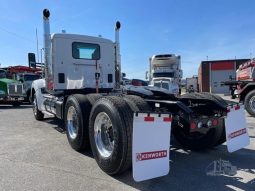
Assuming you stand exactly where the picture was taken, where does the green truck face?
facing the viewer and to the right of the viewer

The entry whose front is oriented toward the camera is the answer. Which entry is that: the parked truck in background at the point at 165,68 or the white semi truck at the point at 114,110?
the parked truck in background

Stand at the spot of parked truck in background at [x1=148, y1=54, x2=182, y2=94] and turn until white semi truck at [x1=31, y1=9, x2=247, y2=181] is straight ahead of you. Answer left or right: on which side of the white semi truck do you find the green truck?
right

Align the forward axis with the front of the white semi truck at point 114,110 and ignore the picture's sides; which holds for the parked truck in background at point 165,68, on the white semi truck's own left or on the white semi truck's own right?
on the white semi truck's own right

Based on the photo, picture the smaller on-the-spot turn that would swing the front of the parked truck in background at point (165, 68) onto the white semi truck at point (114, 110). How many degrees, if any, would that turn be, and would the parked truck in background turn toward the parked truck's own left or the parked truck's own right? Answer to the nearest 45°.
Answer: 0° — it already faces it

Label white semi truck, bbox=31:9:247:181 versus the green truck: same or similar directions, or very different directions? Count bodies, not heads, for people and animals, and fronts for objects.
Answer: very different directions

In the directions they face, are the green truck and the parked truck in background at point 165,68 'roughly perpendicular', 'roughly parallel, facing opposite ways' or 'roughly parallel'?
roughly perpendicular

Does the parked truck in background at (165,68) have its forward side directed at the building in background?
no

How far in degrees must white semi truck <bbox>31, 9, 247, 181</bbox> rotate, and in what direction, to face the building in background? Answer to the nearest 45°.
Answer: approximately 45° to its right

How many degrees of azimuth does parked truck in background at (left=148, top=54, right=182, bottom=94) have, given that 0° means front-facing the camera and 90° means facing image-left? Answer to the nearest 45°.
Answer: approximately 0°

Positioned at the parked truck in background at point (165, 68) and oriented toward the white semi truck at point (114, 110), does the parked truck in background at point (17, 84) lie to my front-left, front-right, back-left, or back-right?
front-right

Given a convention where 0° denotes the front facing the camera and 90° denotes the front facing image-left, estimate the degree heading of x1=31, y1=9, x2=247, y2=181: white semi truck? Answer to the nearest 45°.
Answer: approximately 135°

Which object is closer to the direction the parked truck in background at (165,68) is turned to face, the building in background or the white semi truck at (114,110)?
the white semi truck
